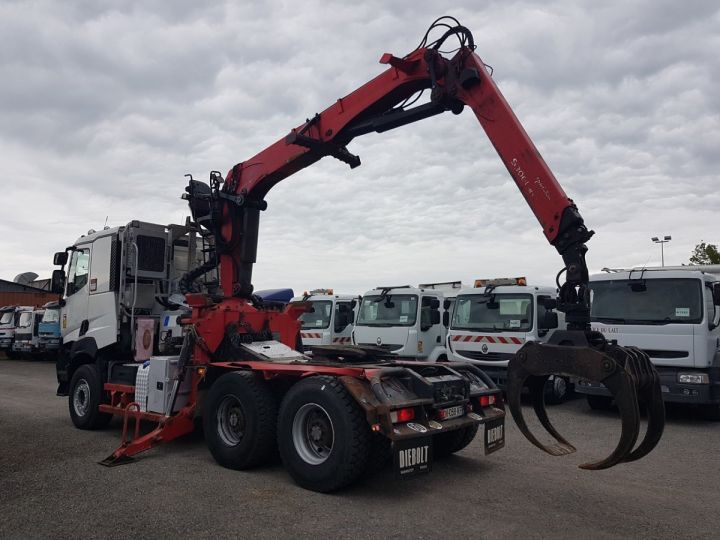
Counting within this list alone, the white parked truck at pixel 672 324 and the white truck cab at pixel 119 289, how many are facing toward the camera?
1

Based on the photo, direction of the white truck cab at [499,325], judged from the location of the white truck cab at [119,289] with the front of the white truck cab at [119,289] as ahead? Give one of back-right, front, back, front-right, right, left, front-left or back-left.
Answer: back-right

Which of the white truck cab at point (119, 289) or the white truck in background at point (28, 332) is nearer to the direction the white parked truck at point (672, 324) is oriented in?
the white truck cab

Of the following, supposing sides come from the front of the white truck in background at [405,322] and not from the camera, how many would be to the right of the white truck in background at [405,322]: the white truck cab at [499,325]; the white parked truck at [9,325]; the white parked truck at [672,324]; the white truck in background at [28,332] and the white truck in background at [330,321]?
3

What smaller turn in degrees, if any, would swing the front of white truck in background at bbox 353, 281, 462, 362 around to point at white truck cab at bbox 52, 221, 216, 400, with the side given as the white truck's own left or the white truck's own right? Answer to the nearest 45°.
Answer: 0° — it already faces it

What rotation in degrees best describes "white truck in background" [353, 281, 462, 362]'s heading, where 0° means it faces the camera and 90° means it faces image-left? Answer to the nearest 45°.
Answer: approximately 45°

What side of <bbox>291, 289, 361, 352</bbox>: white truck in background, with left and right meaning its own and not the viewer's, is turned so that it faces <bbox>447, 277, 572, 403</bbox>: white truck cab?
left

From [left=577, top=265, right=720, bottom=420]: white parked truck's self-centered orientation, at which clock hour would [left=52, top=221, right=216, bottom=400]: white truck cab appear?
The white truck cab is roughly at 2 o'clock from the white parked truck.

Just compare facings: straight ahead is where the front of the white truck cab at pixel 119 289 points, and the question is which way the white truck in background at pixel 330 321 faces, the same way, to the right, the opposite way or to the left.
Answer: to the left

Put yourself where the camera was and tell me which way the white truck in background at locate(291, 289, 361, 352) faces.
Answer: facing the viewer and to the left of the viewer

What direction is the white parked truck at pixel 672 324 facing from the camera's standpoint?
toward the camera

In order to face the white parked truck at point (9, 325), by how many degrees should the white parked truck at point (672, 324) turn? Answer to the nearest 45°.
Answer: approximately 90° to its right

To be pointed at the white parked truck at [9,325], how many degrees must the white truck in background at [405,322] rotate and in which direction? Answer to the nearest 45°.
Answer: approximately 90° to its right

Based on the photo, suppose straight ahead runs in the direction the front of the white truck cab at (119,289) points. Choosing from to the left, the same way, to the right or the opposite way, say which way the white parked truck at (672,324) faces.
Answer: to the left

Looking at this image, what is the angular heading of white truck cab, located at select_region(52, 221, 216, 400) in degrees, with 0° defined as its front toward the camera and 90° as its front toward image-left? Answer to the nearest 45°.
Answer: approximately 135°
